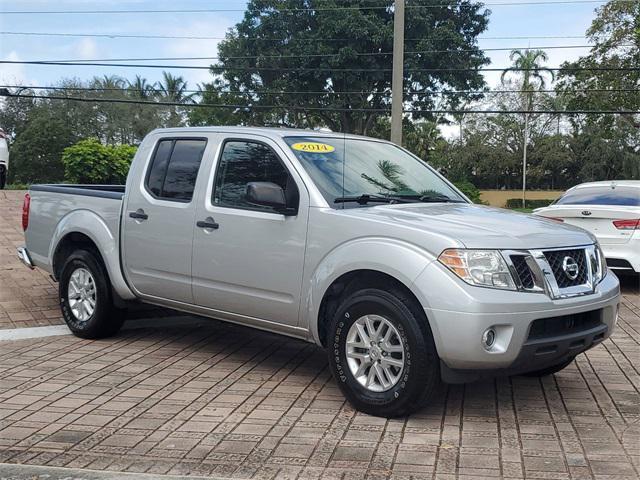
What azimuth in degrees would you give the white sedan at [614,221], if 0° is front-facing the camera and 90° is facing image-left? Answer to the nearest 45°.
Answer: approximately 225°

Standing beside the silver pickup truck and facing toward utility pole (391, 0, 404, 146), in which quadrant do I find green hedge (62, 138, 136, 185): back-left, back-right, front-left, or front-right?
front-left

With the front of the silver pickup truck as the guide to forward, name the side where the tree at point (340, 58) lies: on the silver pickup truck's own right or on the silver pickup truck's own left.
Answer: on the silver pickup truck's own left

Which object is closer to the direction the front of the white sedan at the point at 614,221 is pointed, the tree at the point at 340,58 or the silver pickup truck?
the tree

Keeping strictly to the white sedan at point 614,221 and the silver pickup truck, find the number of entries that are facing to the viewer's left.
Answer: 0

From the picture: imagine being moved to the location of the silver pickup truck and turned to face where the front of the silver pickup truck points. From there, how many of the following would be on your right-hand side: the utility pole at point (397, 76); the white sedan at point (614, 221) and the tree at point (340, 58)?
0

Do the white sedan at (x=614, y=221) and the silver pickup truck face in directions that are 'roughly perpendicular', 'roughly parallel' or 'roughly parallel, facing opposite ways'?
roughly perpendicular

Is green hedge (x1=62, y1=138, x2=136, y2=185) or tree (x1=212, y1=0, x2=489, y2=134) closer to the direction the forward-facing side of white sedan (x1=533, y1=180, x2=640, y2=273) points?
the tree

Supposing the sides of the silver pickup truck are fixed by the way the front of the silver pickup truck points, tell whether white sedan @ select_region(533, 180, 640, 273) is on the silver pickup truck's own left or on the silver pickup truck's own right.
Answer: on the silver pickup truck's own left

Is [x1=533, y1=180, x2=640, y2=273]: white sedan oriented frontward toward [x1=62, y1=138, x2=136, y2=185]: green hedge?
no

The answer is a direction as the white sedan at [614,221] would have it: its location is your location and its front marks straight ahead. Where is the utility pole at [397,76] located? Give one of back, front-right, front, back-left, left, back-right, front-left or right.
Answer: left

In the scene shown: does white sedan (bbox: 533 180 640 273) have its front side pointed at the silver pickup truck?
no

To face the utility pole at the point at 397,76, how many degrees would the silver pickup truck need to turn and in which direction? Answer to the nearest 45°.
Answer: approximately 135° to its left

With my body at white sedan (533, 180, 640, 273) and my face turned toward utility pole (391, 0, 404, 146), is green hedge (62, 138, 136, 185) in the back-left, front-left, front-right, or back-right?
front-left
